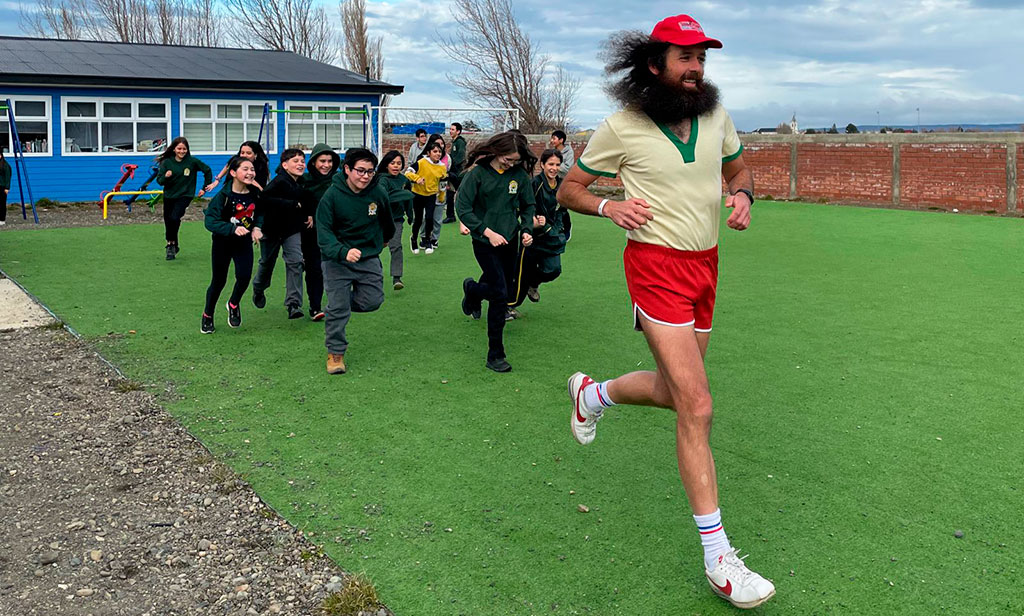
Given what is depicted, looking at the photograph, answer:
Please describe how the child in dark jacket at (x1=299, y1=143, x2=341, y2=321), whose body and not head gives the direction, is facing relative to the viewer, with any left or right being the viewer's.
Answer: facing the viewer and to the right of the viewer

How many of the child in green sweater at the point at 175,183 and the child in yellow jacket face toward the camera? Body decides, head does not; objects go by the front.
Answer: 2

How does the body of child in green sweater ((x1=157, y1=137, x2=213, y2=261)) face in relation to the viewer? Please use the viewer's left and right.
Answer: facing the viewer

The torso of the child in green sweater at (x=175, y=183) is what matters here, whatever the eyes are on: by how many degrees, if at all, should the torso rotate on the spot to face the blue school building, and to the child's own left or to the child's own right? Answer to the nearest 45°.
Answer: approximately 180°

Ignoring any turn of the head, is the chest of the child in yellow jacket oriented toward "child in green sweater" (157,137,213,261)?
no

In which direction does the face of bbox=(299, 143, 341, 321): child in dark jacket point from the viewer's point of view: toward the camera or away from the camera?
toward the camera

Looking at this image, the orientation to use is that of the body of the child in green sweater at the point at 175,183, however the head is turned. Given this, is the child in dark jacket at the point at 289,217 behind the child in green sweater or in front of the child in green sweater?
in front

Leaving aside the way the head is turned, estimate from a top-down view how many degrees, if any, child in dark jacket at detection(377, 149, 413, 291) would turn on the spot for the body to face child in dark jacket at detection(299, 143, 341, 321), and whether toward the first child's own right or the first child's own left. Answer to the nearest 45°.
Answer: approximately 90° to the first child's own right

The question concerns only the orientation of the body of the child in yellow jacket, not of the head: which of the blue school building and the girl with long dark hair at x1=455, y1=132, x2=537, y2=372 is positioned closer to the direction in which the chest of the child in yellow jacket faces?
the girl with long dark hair

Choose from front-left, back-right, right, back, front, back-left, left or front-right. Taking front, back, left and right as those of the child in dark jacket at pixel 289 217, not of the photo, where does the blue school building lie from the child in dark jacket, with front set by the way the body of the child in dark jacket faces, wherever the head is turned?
back-left

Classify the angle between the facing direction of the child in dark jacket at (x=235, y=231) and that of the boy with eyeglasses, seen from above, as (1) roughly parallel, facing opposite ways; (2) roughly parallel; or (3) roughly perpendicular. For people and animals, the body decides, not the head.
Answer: roughly parallel

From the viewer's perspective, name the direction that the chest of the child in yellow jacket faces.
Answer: toward the camera

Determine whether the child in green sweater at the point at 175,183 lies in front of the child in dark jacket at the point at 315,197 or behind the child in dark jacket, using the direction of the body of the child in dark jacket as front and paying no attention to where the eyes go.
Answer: behind

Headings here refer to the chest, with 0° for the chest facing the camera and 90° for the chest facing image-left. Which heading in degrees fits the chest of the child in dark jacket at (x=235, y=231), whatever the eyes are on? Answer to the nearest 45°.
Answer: approximately 315°

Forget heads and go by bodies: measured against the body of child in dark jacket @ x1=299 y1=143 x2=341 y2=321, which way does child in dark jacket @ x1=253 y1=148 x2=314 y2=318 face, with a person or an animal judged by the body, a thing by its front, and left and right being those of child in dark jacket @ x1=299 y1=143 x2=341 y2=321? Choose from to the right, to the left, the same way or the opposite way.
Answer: the same way

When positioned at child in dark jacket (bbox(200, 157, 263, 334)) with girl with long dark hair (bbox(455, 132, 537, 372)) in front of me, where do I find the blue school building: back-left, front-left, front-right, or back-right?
back-left
